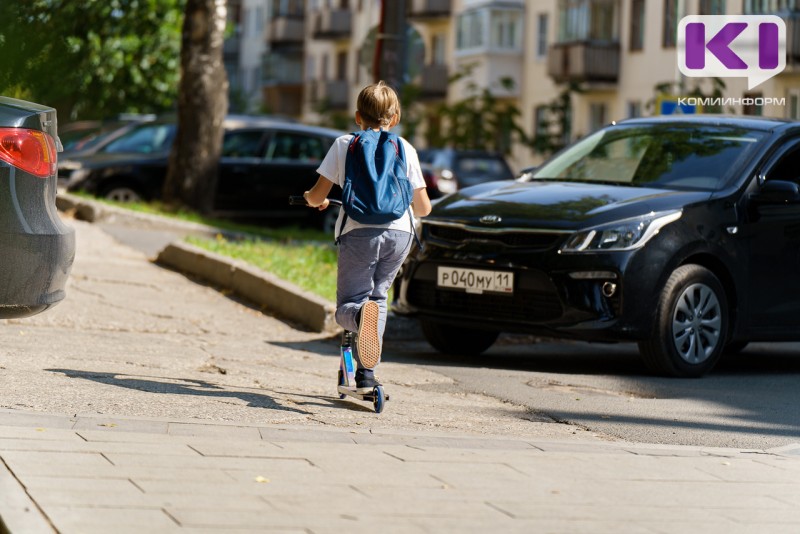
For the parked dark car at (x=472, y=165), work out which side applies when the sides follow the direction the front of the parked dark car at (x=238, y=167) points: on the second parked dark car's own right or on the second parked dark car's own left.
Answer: on the second parked dark car's own right

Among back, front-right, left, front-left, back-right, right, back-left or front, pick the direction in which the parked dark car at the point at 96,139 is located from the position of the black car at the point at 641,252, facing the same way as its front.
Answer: right

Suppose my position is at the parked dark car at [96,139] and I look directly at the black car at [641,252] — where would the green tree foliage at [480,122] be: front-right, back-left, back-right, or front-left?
back-left

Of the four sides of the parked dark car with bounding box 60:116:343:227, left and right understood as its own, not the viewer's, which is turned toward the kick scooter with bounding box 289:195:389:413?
left

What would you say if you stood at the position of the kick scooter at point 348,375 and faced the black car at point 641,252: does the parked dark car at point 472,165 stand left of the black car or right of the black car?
left

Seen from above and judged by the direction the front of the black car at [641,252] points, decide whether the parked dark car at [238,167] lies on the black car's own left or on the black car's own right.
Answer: on the black car's own right

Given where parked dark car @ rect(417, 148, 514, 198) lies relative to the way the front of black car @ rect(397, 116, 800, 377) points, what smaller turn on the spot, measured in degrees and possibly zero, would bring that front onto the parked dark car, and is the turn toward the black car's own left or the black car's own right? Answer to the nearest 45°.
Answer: approximately 135° to the black car's own right

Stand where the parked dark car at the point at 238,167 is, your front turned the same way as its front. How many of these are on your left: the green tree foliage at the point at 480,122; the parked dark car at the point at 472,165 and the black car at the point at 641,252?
1

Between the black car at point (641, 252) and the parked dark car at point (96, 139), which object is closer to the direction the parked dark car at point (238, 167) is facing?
the parked dark car

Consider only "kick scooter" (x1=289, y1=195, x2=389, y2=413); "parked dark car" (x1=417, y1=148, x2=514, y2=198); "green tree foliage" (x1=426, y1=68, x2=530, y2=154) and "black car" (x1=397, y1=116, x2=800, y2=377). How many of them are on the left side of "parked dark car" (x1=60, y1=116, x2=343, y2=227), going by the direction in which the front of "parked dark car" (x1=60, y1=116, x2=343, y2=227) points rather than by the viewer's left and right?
2

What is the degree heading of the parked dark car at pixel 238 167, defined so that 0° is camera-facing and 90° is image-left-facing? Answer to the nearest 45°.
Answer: approximately 90°

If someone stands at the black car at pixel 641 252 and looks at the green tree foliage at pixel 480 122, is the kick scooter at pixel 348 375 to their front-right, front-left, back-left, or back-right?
back-left

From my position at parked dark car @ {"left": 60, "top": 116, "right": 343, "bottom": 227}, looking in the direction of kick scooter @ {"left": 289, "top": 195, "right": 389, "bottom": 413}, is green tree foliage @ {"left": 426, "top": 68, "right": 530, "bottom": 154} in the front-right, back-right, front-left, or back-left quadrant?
back-left

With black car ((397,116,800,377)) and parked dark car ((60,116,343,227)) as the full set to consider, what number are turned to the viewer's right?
0
